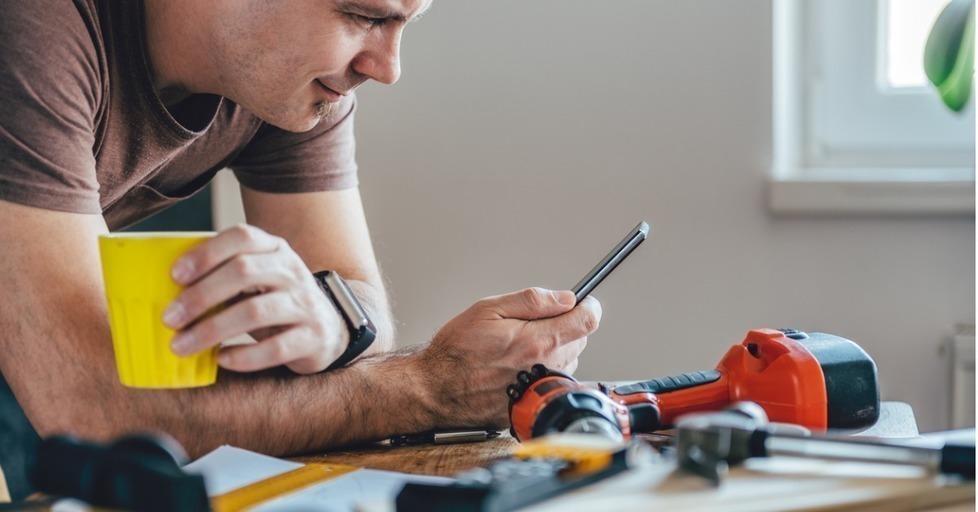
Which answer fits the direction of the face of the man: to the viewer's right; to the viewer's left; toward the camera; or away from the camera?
to the viewer's right

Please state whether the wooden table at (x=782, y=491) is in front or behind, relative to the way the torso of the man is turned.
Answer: in front

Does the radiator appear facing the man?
no

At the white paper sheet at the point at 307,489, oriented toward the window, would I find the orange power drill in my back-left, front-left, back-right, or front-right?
front-right
